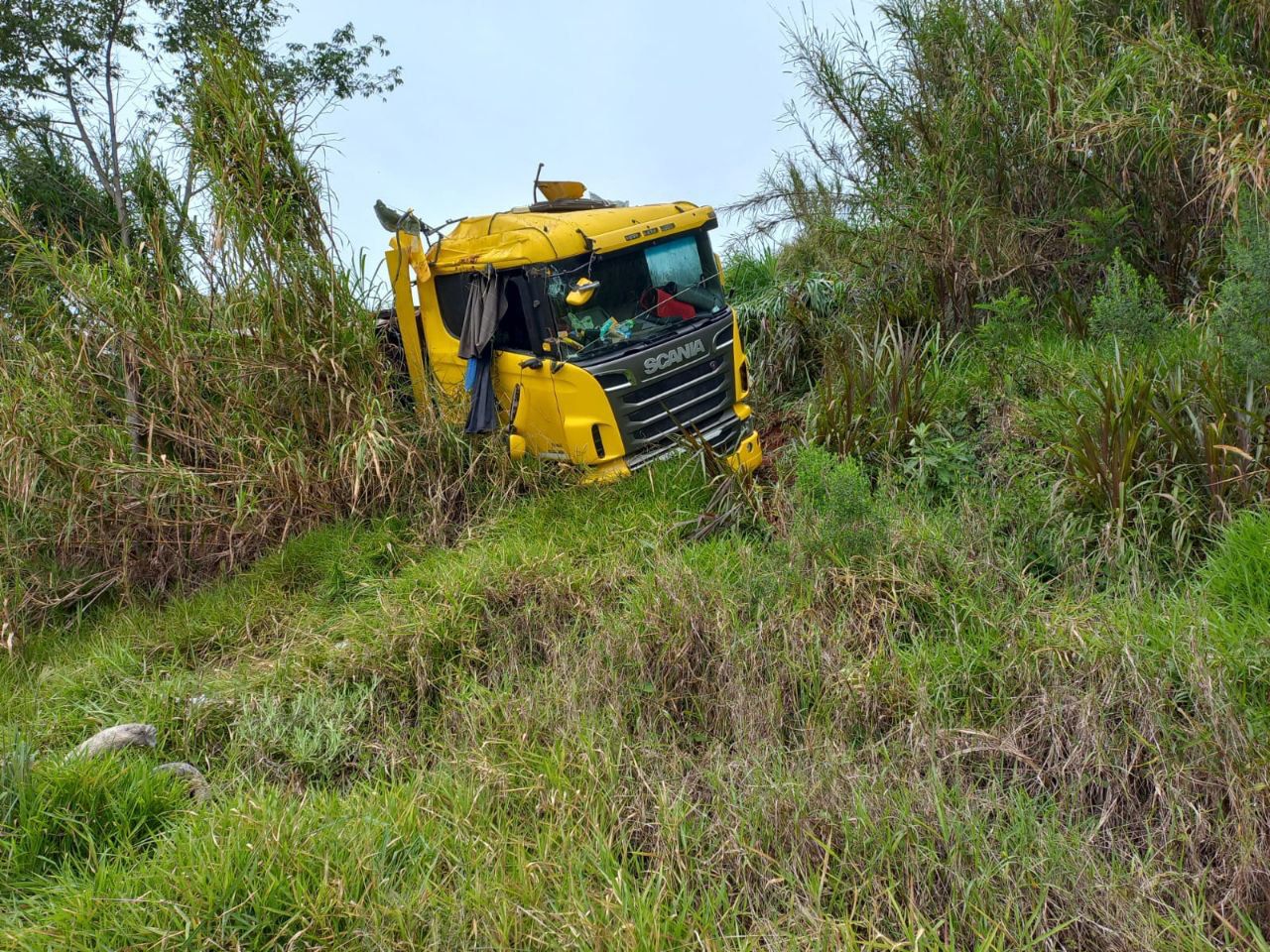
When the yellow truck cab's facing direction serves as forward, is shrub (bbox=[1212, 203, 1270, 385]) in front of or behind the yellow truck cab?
in front

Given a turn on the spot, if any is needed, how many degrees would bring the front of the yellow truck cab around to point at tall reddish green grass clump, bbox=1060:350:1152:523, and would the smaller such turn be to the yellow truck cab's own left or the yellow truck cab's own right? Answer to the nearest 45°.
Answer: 0° — it already faces it

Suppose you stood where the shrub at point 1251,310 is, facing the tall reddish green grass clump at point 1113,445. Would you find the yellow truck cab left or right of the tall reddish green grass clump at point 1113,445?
right

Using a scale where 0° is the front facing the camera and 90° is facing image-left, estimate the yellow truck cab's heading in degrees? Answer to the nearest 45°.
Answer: approximately 315°
